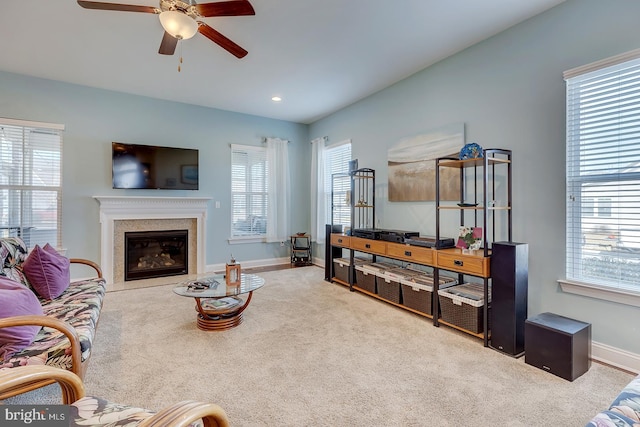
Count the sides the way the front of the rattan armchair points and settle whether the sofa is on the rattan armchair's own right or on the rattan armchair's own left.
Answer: on the rattan armchair's own left

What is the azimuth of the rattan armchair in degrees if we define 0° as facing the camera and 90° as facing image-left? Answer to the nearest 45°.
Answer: approximately 225°

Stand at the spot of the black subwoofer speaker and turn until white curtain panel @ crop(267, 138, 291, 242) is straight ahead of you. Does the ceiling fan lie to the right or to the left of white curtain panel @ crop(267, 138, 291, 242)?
left

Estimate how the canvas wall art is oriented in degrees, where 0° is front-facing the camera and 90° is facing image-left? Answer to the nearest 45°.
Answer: approximately 45°

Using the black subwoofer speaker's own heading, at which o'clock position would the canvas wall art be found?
The canvas wall art is roughly at 3 o'clock from the black subwoofer speaker.

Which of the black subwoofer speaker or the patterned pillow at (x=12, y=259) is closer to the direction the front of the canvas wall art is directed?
the patterned pillow

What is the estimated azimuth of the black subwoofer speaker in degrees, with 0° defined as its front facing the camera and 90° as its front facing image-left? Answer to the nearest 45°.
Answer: approximately 45°

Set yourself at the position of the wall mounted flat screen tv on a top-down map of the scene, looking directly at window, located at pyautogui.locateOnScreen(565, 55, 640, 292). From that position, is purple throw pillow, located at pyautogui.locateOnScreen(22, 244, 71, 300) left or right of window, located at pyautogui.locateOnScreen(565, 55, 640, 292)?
right

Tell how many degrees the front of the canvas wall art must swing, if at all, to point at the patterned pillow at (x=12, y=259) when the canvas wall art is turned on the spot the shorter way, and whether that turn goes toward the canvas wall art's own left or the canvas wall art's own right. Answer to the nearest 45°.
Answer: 0° — it already faces it

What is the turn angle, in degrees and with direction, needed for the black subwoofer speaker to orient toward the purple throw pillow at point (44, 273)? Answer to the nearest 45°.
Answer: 0° — it already faces it
